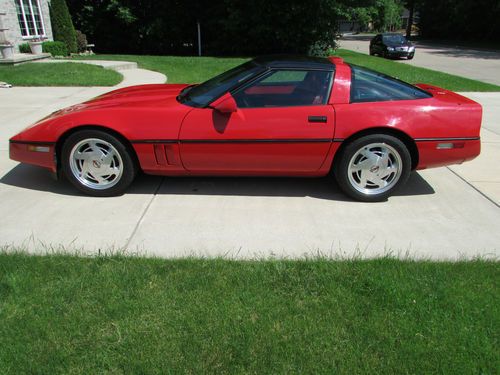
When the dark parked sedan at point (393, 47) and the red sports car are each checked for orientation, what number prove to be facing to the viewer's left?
1

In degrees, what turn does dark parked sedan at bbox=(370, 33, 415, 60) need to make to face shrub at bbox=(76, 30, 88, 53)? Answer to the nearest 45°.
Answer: approximately 90° to its right

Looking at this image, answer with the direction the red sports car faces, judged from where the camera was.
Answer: facing to the left of the viewer

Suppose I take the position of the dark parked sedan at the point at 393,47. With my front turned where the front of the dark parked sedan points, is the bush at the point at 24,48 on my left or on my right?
on my right

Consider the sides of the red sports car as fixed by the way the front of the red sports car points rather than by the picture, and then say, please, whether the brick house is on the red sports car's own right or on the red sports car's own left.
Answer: on the red sports car's own right

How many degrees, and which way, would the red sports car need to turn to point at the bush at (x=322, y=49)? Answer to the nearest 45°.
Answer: approximately 90° to its right

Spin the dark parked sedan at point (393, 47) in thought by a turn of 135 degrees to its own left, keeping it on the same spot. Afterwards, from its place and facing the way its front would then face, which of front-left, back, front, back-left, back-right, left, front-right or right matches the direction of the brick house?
back-left

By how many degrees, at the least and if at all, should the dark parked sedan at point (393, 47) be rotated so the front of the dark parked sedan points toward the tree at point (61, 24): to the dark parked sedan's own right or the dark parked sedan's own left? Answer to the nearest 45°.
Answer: approximately 90° to the dark parked sedan's own right

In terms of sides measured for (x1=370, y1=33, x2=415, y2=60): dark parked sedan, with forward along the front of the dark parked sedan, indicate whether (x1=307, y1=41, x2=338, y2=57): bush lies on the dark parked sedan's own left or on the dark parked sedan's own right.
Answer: on the dark parked sedan's own right

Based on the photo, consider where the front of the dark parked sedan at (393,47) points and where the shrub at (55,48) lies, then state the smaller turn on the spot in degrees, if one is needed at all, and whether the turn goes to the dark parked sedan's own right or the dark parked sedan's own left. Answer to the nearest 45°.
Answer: approximately 90° to the dark parked sedan's own right

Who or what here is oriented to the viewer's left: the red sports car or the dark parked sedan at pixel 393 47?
the red sports car

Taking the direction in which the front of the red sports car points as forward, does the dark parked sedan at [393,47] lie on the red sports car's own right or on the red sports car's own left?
on the red sports car's own right

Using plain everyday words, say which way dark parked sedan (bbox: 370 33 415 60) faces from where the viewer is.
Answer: facing the viewer and to the right of the viewer

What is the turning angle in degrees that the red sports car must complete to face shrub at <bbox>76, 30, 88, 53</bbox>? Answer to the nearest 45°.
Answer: approximately 45° to its right
